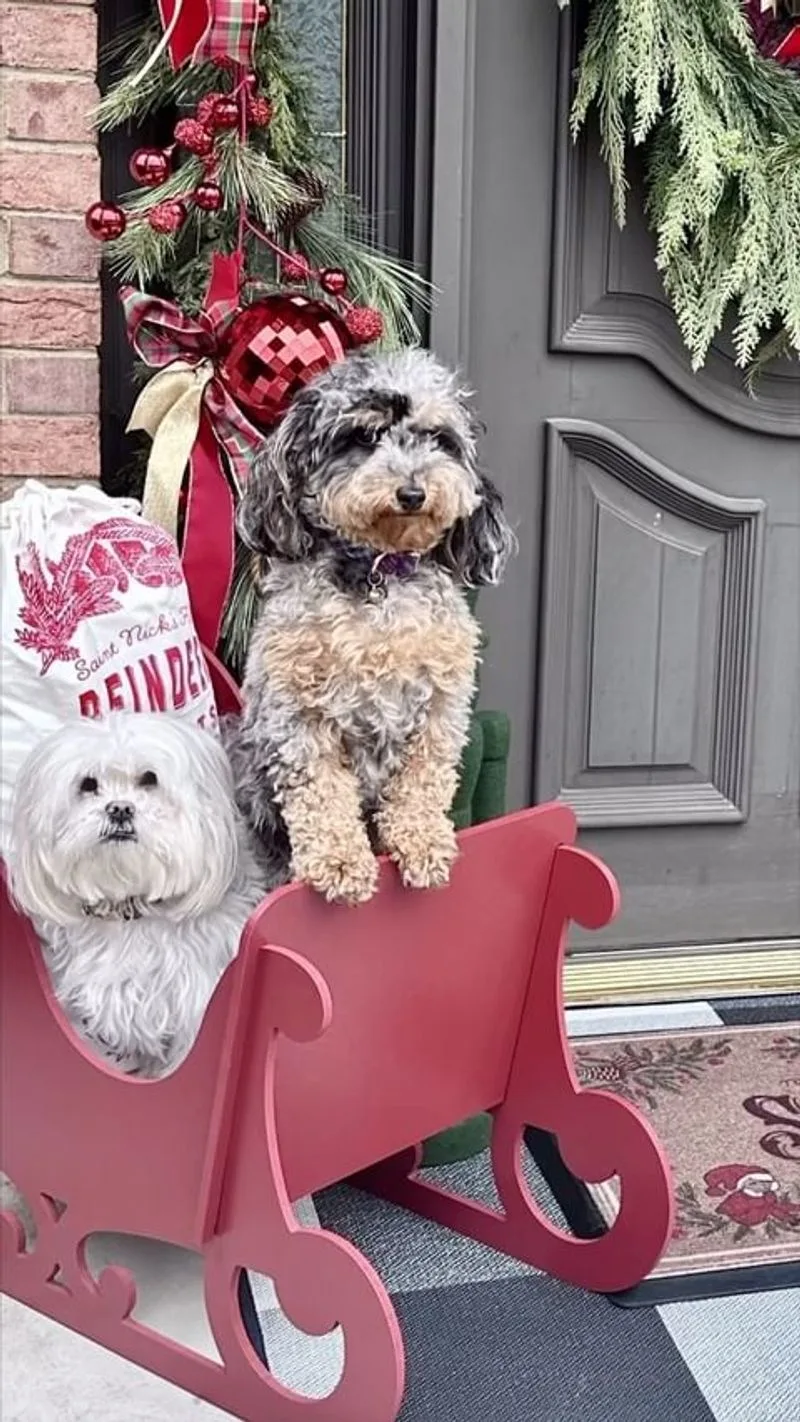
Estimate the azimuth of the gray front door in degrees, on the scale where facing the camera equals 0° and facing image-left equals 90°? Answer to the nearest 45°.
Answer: approximately 0°

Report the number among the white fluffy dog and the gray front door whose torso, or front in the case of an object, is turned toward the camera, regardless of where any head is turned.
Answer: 2

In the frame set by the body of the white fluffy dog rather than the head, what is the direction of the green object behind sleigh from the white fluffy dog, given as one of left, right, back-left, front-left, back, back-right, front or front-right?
back-left
